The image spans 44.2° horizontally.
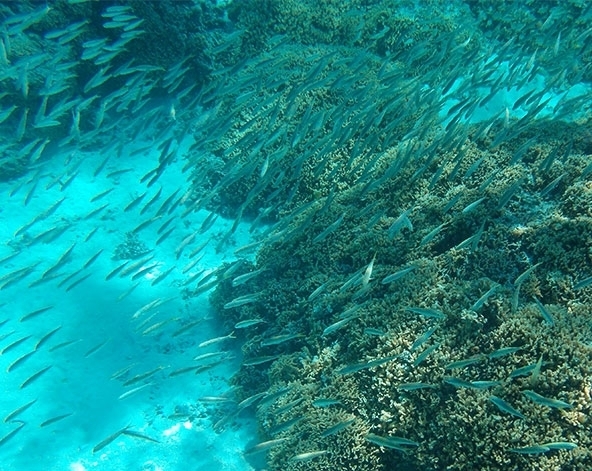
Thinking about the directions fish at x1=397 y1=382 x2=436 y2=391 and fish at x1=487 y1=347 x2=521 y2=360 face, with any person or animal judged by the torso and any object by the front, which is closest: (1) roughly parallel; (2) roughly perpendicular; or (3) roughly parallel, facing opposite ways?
roughly parallel

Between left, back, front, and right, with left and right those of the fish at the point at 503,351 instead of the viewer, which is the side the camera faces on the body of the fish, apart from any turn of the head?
left

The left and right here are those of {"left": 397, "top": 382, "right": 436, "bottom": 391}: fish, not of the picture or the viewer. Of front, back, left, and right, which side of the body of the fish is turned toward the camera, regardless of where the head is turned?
left
